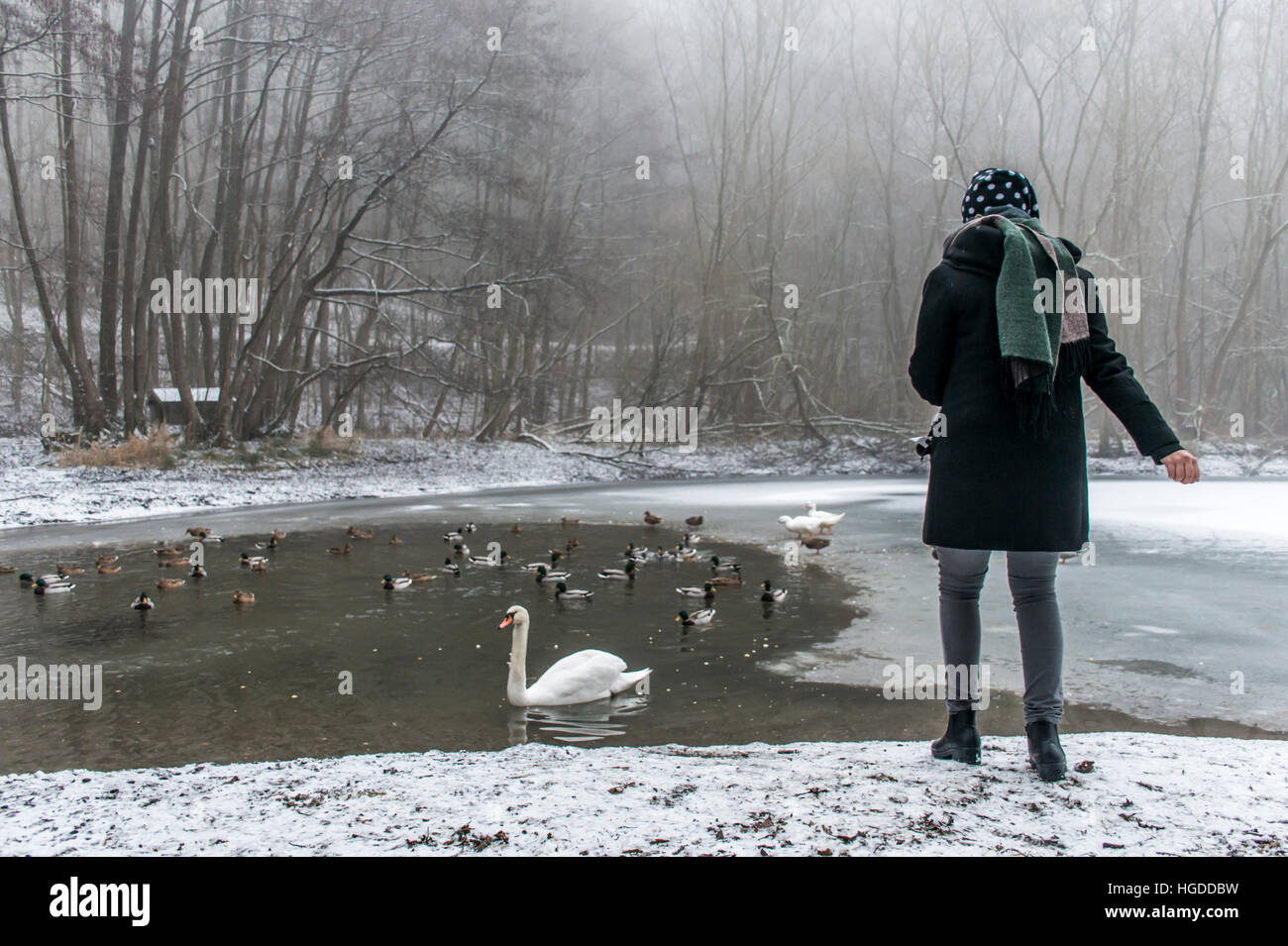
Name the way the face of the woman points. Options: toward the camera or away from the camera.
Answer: away from the camera

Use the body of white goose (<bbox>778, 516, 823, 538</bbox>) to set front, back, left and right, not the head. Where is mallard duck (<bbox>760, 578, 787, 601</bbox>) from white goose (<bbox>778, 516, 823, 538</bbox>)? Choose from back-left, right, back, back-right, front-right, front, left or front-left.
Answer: left

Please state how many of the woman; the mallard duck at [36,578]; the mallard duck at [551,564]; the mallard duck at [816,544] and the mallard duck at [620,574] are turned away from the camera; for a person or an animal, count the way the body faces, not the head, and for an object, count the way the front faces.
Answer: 1

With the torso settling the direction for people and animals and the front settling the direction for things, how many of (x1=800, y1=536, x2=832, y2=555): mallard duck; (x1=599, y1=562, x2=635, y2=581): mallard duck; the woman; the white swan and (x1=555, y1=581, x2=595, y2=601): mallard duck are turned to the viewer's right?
1

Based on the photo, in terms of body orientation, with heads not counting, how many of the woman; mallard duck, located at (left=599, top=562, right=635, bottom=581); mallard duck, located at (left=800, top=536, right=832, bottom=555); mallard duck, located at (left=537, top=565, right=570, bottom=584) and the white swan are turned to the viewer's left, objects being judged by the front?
3

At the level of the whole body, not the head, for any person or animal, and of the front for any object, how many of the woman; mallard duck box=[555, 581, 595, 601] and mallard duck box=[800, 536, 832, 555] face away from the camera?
1

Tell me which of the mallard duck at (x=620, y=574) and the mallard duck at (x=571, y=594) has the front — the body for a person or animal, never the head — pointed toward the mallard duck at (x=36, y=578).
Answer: the mallard duck at (x=571, y=594)

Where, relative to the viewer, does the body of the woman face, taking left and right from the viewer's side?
facing away from the viewer

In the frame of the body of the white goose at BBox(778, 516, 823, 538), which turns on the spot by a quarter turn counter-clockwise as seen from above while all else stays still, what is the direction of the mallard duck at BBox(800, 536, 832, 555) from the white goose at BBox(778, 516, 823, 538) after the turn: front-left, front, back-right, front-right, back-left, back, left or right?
front

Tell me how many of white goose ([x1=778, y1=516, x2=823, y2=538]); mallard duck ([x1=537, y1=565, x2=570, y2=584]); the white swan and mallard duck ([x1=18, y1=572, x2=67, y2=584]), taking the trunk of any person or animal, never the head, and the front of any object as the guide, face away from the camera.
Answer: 0

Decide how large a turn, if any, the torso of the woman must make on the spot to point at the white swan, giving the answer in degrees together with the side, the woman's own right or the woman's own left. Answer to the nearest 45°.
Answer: approximately 45° to the woman's own left

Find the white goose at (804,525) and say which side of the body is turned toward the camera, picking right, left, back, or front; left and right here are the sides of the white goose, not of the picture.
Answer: left
